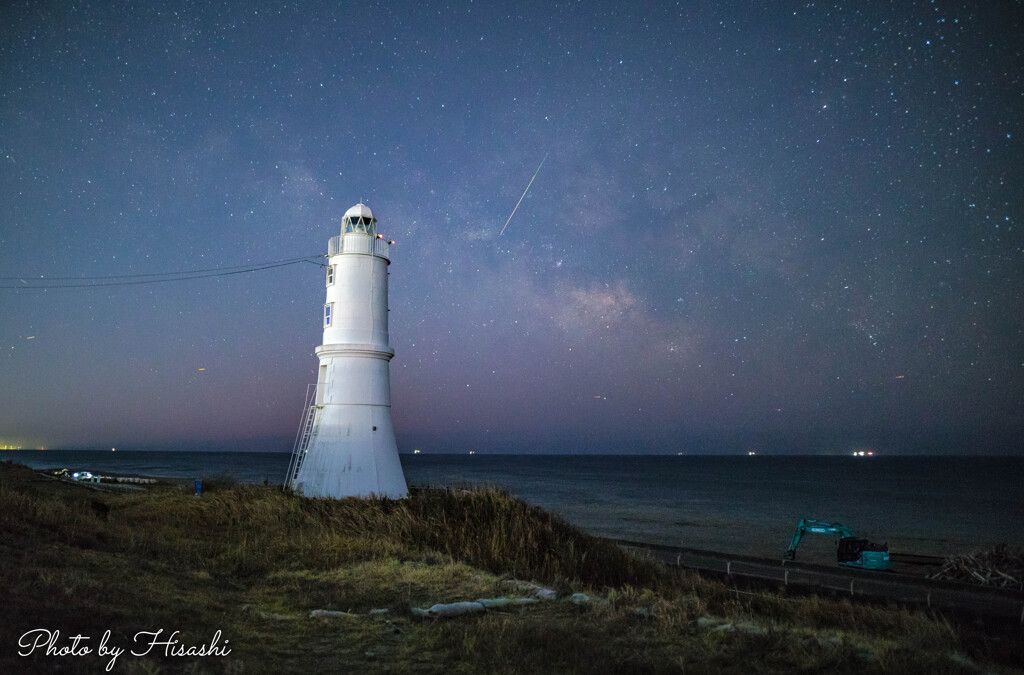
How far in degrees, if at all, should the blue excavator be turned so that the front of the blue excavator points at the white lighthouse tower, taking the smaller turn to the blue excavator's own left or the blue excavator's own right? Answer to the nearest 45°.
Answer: approximately 45° to the blue excavator's own left

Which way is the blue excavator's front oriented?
to the viewer's left
